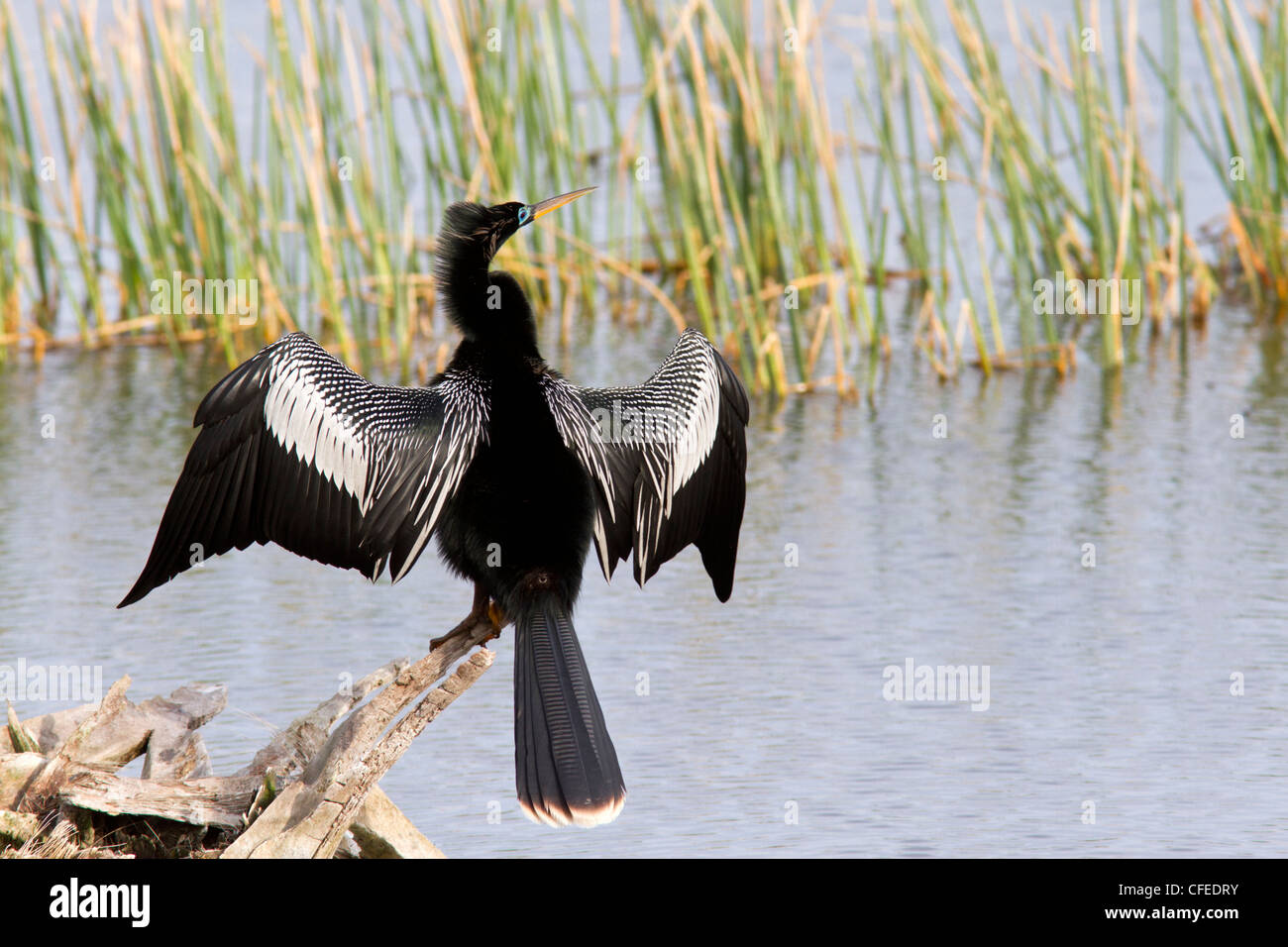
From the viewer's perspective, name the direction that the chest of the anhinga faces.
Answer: away from the camera
